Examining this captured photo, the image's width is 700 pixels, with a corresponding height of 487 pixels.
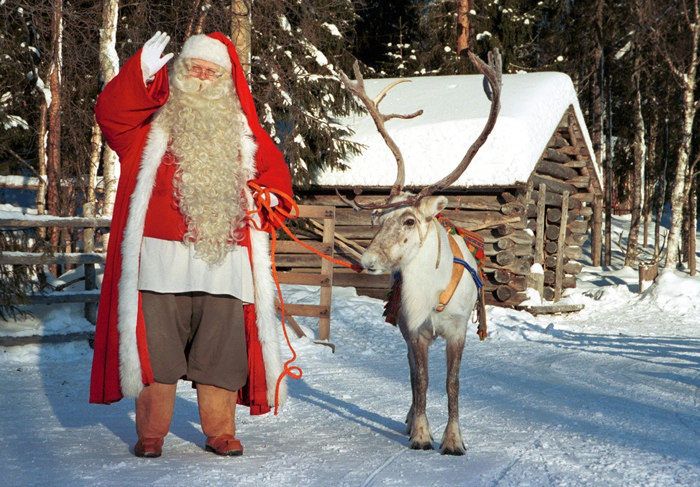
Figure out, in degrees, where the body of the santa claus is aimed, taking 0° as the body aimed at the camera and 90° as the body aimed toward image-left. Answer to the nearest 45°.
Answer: approximately 0°

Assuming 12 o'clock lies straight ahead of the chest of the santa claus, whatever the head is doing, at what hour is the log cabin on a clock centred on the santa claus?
The log cabin is roughly at 7 o'clock from the santa claus.

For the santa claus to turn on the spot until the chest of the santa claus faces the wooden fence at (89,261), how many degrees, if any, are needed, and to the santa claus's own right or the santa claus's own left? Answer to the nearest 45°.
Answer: approximately 180°

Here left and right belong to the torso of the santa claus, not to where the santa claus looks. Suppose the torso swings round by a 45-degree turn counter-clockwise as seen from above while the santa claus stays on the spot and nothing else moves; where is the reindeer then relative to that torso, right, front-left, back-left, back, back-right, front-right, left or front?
front-left

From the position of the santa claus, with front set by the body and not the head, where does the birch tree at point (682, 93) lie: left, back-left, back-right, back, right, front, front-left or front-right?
back-left
